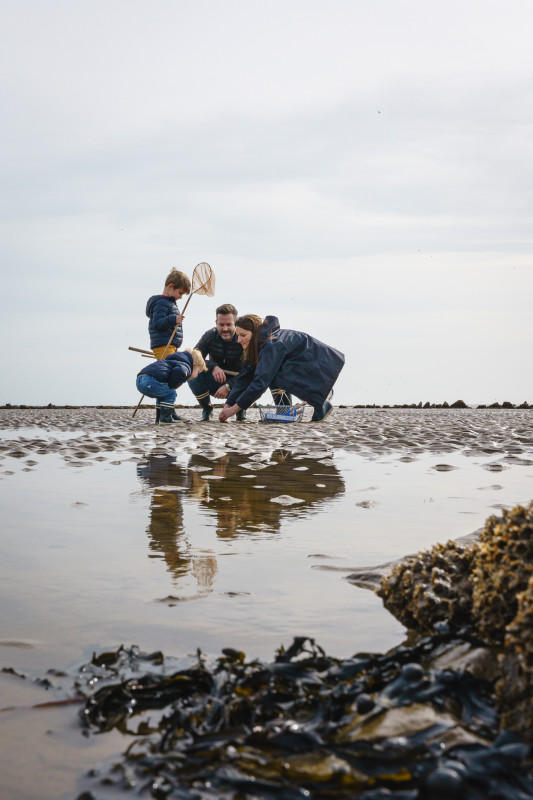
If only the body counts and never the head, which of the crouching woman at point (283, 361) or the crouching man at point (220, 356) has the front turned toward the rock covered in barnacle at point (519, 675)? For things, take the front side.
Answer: the crouching man

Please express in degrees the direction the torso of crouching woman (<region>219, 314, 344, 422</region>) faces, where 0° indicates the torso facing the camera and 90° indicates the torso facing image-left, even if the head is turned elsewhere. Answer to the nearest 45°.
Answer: approximately 90°

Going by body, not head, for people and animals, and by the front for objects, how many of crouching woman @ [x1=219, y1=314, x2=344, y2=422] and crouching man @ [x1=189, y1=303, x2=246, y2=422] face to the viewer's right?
0

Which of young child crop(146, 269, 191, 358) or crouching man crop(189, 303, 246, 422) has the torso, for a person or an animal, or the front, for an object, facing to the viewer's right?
the young child

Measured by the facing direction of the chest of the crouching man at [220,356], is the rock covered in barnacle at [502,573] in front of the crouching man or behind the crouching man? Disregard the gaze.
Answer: in front

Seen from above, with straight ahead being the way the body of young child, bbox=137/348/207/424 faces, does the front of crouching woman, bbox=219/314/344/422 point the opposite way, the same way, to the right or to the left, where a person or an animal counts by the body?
the opposite way

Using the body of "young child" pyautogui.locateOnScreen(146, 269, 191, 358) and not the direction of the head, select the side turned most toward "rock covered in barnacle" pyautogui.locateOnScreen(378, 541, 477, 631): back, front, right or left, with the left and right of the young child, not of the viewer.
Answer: right

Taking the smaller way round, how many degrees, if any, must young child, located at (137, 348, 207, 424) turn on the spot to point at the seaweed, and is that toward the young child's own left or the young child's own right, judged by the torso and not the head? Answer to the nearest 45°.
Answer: approximately 90° to the young child's own right

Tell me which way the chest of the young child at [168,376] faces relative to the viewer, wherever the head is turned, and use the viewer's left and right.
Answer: facing to the right of the viewer

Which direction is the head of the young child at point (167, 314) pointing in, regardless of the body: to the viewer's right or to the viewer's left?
to the viewer's right

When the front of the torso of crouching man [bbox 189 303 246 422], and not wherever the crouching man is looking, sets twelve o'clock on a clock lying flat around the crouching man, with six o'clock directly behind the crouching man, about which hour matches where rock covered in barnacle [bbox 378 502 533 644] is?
The rock covered in barnacle is roughly at 12 o'clock from the crouching man.

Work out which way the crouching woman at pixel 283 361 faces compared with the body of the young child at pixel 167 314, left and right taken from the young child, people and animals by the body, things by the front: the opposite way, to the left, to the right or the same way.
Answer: the opposite way

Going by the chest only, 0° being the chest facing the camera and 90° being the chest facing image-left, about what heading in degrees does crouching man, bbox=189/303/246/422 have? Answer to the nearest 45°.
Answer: approximately 0°

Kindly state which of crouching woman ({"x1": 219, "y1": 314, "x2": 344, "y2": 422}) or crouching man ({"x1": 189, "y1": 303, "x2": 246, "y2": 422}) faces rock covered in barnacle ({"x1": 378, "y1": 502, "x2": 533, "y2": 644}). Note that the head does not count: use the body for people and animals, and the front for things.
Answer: the crouching man

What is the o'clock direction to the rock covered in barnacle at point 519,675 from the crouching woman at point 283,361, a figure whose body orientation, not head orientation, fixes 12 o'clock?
The rock covered in barnacle is roughly at 9 o'clock from the crouching woman.

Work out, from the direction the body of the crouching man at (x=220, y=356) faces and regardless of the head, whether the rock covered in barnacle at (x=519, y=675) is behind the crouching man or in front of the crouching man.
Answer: in front

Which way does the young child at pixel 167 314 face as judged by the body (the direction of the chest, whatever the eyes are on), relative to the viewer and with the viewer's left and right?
facing to the right of the viewer
